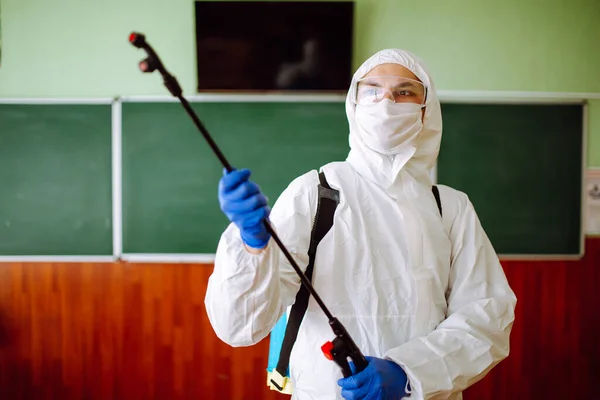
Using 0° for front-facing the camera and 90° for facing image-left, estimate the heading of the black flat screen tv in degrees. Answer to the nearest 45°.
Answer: approximately 0°

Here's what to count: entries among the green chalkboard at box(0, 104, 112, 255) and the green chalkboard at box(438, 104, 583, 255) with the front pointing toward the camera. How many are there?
2

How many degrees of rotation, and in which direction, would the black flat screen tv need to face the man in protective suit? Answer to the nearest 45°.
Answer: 0° — it already faces them

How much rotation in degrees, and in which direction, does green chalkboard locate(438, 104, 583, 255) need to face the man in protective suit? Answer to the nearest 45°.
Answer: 0° — it already faces them

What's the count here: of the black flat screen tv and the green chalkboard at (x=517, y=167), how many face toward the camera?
2

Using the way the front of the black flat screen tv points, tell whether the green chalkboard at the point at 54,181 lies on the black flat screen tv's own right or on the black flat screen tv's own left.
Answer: on the black flat screen tv's own right

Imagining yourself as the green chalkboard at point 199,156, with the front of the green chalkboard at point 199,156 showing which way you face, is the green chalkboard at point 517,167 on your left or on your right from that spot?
on your left
